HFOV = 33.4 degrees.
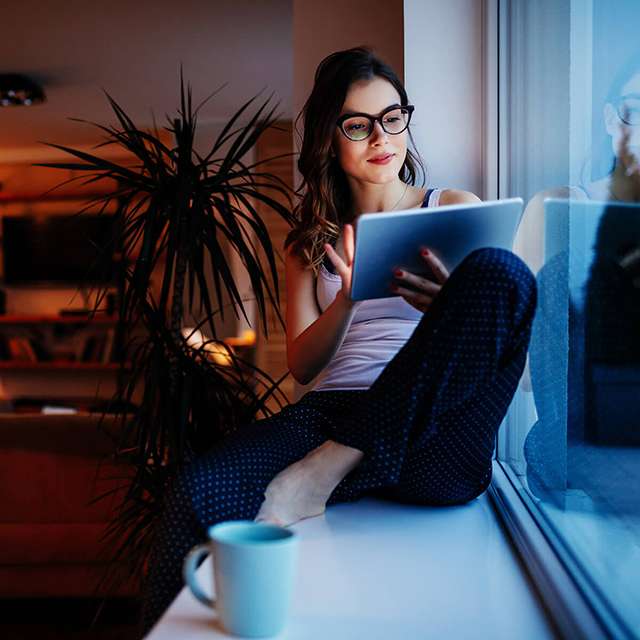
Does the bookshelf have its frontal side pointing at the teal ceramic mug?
yes

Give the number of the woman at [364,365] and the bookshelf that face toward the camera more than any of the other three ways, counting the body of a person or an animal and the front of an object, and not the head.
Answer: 2

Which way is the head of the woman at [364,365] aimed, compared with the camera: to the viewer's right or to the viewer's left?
to the viewer's right

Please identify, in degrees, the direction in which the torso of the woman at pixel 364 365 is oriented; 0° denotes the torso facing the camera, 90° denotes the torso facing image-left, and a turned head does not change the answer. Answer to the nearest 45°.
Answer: approximately 0°

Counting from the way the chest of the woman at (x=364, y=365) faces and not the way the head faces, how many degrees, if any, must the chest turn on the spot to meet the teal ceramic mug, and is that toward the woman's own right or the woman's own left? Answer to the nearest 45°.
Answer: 0° — they already face it

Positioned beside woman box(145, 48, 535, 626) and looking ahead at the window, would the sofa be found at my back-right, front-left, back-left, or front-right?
back-left

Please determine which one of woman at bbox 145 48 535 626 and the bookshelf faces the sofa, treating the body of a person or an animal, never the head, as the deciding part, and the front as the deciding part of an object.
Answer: the bookshelf
